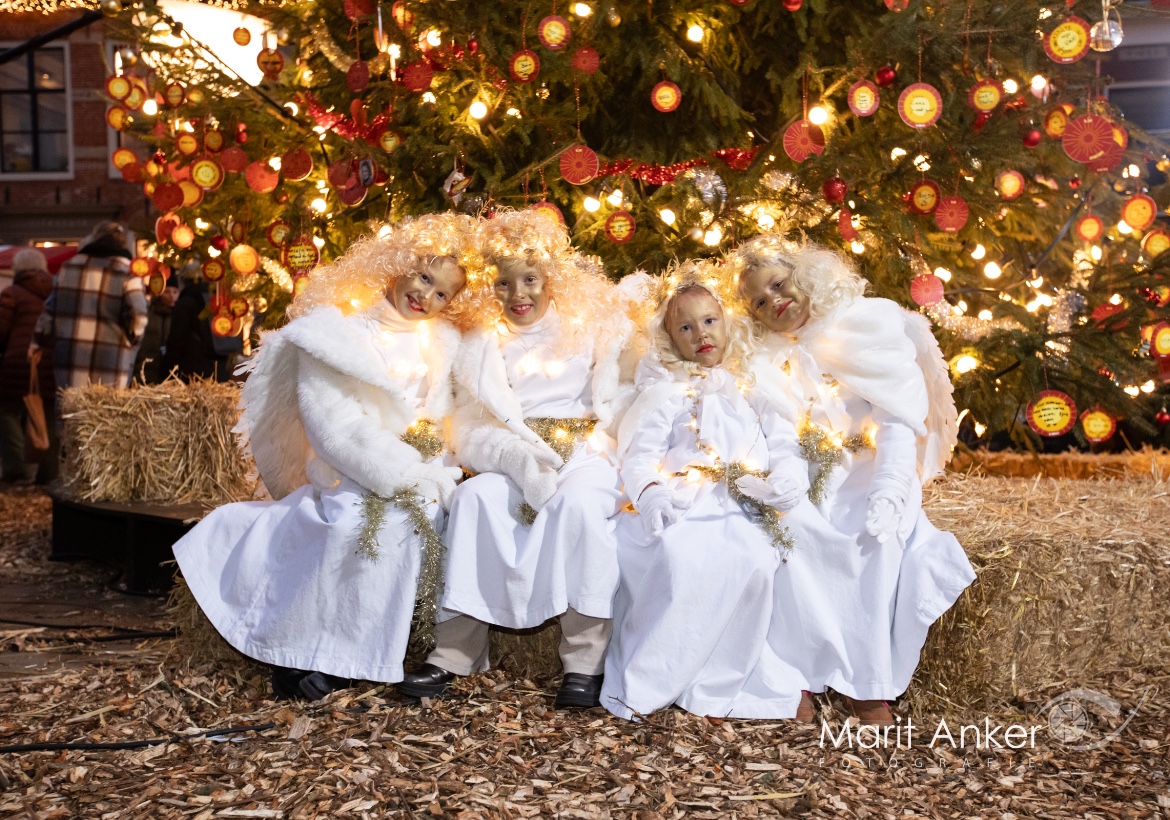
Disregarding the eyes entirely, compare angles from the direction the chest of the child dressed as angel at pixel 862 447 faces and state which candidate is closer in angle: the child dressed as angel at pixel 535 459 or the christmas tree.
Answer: the child dressed as angel

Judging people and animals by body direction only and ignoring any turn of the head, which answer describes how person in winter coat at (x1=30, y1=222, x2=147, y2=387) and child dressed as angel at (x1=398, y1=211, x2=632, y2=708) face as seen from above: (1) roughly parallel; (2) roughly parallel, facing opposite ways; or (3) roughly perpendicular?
roughly parallel, facing opposite ways

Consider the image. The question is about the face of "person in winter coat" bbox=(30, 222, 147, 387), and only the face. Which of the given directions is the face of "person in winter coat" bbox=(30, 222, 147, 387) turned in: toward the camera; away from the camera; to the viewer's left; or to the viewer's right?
away from the camera

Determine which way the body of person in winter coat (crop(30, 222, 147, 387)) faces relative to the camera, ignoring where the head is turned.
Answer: away from the camera

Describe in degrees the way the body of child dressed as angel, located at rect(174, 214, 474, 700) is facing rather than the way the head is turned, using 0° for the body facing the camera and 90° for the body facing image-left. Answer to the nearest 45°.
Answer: approximately 315°

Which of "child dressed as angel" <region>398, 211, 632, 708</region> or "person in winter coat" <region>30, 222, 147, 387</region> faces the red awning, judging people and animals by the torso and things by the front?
the person in winter coat

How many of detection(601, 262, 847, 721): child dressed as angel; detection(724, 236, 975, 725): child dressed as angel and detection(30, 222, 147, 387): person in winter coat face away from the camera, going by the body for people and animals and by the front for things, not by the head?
1

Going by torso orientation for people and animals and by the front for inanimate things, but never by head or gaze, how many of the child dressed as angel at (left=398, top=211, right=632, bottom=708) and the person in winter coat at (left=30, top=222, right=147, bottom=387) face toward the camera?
1

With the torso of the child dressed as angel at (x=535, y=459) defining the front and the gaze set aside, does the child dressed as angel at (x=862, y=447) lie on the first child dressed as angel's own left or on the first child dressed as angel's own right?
on the first child dressed as angel's own left

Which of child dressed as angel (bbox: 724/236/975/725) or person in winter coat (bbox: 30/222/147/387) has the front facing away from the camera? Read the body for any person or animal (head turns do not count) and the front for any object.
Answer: the person in winter coat

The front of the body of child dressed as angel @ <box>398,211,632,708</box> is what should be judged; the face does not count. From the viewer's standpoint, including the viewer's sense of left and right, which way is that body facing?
facing the viewer

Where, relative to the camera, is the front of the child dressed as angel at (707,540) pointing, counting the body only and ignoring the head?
toward the camera

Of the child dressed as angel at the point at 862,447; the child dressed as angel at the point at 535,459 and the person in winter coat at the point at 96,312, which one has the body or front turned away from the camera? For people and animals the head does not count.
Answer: the person in winter coat
